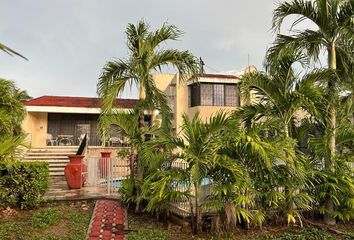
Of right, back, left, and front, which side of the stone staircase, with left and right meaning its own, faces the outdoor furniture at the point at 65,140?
back

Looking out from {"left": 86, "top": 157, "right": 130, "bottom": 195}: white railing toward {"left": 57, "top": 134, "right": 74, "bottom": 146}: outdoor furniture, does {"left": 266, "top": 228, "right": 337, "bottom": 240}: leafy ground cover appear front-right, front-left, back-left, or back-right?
back-right

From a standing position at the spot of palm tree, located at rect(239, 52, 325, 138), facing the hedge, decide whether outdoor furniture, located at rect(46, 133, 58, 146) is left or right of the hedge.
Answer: right

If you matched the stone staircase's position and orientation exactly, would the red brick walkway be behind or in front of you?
in front

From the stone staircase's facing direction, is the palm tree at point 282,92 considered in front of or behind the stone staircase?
in front

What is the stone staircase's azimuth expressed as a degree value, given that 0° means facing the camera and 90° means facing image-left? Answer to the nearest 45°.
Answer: approximately 0°

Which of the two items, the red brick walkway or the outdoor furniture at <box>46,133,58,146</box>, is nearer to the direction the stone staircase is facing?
the red brick walkway

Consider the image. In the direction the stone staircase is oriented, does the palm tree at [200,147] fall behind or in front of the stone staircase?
in front

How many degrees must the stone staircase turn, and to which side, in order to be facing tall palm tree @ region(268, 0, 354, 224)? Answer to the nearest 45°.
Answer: approximately 45° to its left
